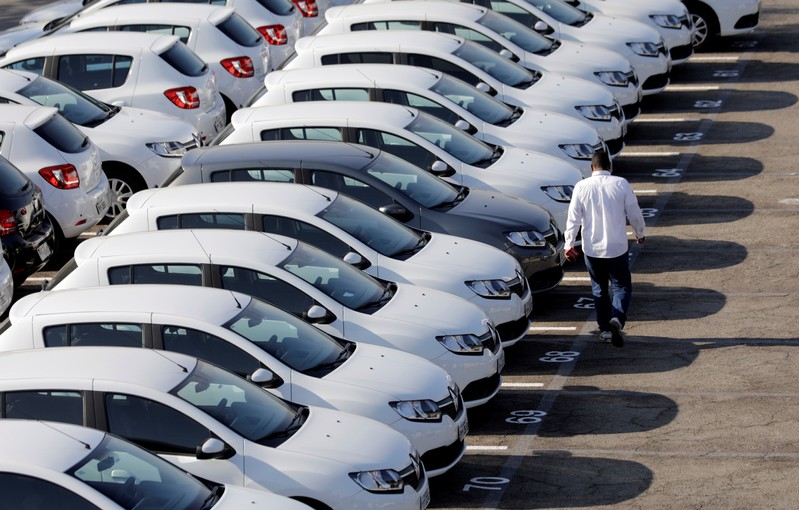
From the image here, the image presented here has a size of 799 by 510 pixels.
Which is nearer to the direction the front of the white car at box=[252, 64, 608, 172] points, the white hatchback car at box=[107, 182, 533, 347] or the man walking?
the man walking

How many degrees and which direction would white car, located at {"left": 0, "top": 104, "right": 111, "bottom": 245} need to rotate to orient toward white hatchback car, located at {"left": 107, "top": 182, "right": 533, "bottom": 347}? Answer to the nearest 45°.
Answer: approximately 180°

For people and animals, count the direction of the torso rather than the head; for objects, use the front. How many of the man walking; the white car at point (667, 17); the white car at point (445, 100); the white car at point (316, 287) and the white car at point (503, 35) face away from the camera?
1

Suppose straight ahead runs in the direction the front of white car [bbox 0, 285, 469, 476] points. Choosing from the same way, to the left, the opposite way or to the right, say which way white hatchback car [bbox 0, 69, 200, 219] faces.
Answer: the same way

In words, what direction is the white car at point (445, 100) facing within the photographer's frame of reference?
facing the viewer and to the right of the viewer

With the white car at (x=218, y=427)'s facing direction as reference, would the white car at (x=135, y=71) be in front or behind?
behind

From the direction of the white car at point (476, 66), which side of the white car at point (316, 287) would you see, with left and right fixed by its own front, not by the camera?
left

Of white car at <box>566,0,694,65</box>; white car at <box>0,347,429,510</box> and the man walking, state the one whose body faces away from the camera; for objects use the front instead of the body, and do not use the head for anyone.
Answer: the man walking

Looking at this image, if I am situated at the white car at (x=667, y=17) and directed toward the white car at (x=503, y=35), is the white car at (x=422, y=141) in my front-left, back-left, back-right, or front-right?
front-left

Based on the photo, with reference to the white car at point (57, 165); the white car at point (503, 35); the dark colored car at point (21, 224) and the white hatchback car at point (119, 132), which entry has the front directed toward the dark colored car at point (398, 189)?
the white hatchback car

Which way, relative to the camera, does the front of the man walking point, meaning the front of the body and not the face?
away from the camera

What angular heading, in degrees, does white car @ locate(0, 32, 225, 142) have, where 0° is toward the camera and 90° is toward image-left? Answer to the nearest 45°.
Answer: approximately 135°

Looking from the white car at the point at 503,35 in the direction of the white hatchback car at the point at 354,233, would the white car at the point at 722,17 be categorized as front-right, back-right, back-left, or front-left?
back-left

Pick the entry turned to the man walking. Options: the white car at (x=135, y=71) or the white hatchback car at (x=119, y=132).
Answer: the white hatchback car

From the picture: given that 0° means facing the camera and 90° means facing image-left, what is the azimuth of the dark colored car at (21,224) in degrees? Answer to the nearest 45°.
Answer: approximately 135°

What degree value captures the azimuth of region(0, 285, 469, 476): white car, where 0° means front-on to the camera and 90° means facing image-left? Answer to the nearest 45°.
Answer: approximately 315°

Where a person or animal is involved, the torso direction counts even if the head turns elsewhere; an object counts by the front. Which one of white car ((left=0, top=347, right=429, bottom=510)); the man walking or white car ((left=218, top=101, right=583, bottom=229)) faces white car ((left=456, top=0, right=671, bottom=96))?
the man walking

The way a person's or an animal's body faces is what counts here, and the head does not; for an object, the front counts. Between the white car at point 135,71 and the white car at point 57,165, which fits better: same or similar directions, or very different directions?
same or similar directions
